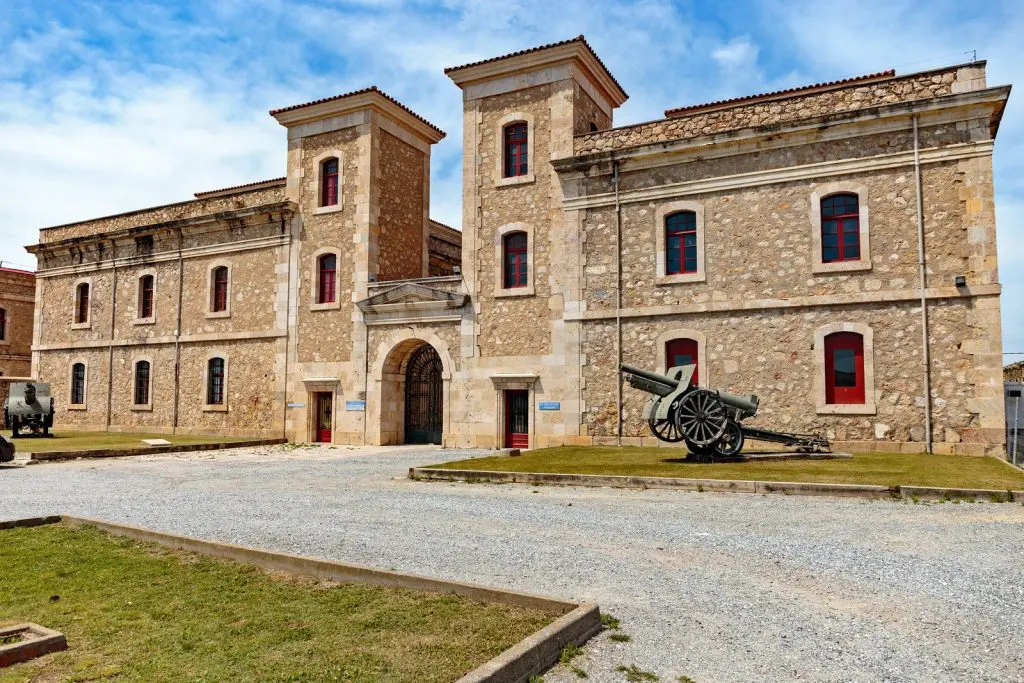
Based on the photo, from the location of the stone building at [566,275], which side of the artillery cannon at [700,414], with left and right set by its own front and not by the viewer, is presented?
right

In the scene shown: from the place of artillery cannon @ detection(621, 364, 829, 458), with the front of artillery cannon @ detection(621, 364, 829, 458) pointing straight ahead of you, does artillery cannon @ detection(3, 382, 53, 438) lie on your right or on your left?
on your right

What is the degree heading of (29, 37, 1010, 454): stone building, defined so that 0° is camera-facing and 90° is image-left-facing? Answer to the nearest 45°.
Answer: approximately 45°

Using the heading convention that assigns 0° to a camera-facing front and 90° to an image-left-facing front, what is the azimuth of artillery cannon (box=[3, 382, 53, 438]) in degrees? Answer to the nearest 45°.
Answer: approximately 0°

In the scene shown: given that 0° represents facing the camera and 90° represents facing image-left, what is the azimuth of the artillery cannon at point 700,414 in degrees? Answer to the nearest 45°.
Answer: approximately 45°
